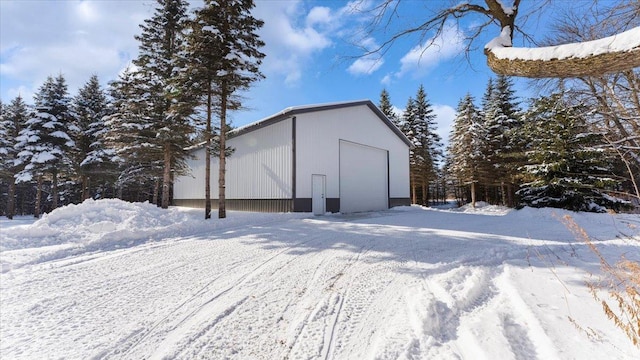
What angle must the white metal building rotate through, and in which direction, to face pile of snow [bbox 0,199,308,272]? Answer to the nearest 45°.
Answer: approximately 90° to its right

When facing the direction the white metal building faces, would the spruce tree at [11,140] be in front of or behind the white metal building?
behind

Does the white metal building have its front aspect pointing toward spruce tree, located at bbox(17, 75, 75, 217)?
no

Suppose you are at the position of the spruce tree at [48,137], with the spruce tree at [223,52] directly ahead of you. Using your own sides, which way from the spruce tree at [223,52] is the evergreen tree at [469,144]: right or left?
left

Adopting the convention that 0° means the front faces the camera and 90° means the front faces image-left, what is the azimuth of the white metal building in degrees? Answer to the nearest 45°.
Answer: approximately 315°

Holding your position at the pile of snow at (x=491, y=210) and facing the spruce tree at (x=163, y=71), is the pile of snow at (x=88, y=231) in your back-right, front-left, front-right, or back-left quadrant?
front-left

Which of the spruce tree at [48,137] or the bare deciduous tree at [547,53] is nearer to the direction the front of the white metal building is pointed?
the bare deciduous tree

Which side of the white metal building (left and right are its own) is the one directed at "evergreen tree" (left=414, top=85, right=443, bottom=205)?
left

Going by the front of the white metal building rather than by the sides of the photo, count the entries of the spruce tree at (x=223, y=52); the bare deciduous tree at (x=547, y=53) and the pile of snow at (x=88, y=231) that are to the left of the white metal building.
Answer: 0

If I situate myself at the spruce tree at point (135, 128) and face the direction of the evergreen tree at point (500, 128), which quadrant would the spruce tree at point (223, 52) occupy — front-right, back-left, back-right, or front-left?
front-right

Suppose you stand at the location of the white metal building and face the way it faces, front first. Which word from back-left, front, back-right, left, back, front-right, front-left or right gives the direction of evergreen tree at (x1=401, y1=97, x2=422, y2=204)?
left

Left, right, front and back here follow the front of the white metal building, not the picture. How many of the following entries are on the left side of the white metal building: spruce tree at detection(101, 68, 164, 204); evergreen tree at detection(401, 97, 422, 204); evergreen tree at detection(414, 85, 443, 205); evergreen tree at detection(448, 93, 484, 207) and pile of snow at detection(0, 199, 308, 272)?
3

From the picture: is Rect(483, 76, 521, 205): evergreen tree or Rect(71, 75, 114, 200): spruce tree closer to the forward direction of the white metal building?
the evergreen tree

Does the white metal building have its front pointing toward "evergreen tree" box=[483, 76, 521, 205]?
no
